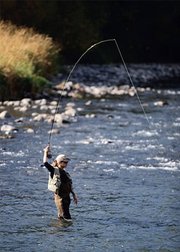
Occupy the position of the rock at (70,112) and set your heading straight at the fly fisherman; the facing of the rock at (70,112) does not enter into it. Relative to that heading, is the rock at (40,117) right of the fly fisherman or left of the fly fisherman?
right

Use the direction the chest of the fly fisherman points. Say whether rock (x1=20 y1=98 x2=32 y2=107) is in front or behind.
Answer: behind

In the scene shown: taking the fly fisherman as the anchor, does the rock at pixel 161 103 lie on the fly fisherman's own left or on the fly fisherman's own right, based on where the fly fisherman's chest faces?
on the fly fisherman's own left

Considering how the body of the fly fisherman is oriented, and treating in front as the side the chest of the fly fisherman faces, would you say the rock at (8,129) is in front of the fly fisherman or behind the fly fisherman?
behind

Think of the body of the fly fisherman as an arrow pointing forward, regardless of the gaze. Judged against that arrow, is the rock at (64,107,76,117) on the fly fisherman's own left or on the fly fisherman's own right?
on the fly fisherman's own left

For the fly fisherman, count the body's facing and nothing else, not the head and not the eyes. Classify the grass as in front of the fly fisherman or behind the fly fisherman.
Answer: behind
